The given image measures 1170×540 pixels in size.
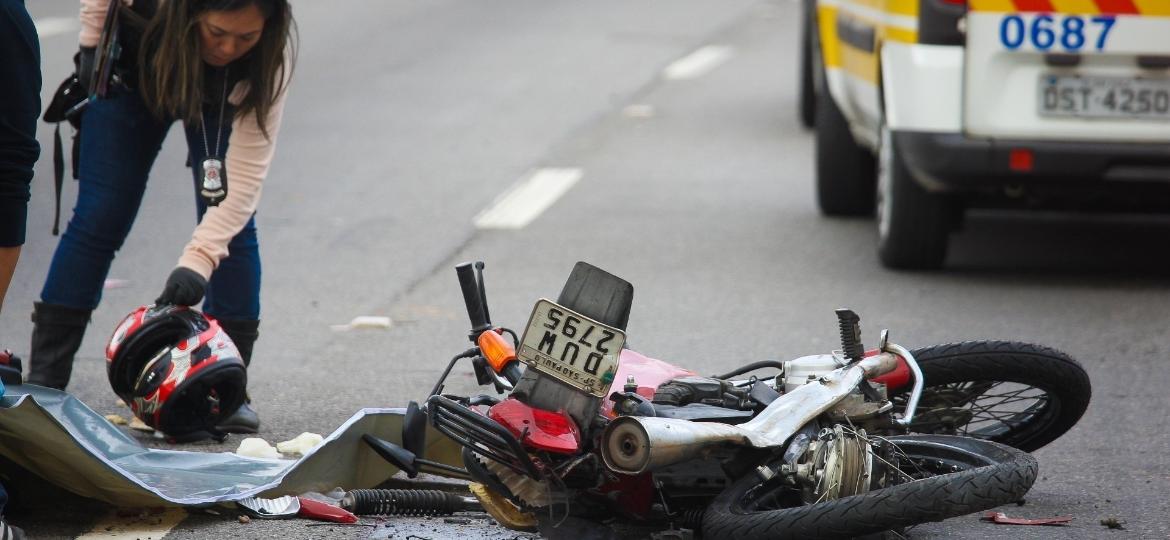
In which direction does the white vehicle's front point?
away from the camera

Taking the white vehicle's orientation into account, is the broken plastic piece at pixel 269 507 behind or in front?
behind

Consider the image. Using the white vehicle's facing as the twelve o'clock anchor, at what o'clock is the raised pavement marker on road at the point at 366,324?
The raised pavement marker on road is roughly at 8 o'clock from the white vehicle.

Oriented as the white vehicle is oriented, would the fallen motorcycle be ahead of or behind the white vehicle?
behind

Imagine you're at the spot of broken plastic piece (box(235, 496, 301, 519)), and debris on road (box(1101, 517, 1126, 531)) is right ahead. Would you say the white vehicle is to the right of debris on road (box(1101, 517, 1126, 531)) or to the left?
left

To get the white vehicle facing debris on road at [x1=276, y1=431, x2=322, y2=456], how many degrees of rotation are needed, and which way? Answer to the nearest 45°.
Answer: approximately 135° to its left

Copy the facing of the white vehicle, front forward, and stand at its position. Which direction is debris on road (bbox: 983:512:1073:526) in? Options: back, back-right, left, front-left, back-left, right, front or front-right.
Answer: back

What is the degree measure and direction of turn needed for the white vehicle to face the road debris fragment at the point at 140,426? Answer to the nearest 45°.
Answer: approximately 135° to its left

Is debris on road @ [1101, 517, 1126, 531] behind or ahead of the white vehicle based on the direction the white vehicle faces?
behind
